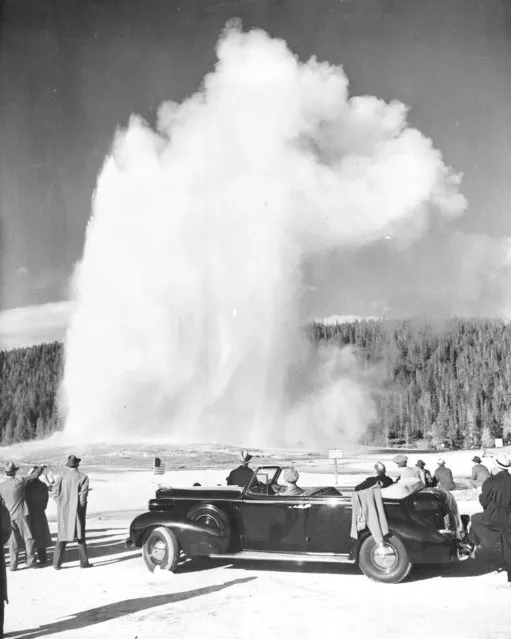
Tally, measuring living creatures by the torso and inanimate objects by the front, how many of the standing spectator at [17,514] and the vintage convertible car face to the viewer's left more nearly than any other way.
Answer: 1

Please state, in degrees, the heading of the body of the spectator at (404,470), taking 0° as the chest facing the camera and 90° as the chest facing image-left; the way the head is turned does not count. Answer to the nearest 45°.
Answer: approximately 135°

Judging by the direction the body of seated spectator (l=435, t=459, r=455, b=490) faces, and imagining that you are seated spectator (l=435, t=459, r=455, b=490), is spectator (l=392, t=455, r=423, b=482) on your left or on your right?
on your left

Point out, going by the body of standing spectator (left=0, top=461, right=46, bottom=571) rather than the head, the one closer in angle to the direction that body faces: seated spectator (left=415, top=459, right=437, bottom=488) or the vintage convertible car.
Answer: the seated spectator

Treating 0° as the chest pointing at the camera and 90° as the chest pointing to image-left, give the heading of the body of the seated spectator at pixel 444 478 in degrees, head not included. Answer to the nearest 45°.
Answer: approximately 135°

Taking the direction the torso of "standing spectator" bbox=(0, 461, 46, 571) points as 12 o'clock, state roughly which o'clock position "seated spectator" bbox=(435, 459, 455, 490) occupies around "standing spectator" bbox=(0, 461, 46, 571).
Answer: "seated spectator" bbox=(435, 459, 455, 490) is roughly at 1 o'clock from "standing spectator" bbox=(0, 461, 46, 571).

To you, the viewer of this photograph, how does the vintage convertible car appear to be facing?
facing to the left of the viewer

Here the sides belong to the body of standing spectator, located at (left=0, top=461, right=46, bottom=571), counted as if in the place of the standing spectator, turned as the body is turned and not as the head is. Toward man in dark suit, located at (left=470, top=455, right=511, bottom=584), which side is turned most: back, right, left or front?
right

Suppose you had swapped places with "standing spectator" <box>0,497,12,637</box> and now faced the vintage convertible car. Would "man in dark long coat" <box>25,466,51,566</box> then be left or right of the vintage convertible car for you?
left

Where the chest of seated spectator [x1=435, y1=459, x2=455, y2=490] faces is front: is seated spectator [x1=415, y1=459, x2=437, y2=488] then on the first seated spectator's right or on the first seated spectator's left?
on the first seated spectator's left

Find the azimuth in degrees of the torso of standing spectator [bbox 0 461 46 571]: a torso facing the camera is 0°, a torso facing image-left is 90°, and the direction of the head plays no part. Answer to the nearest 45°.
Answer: approximately 225°
